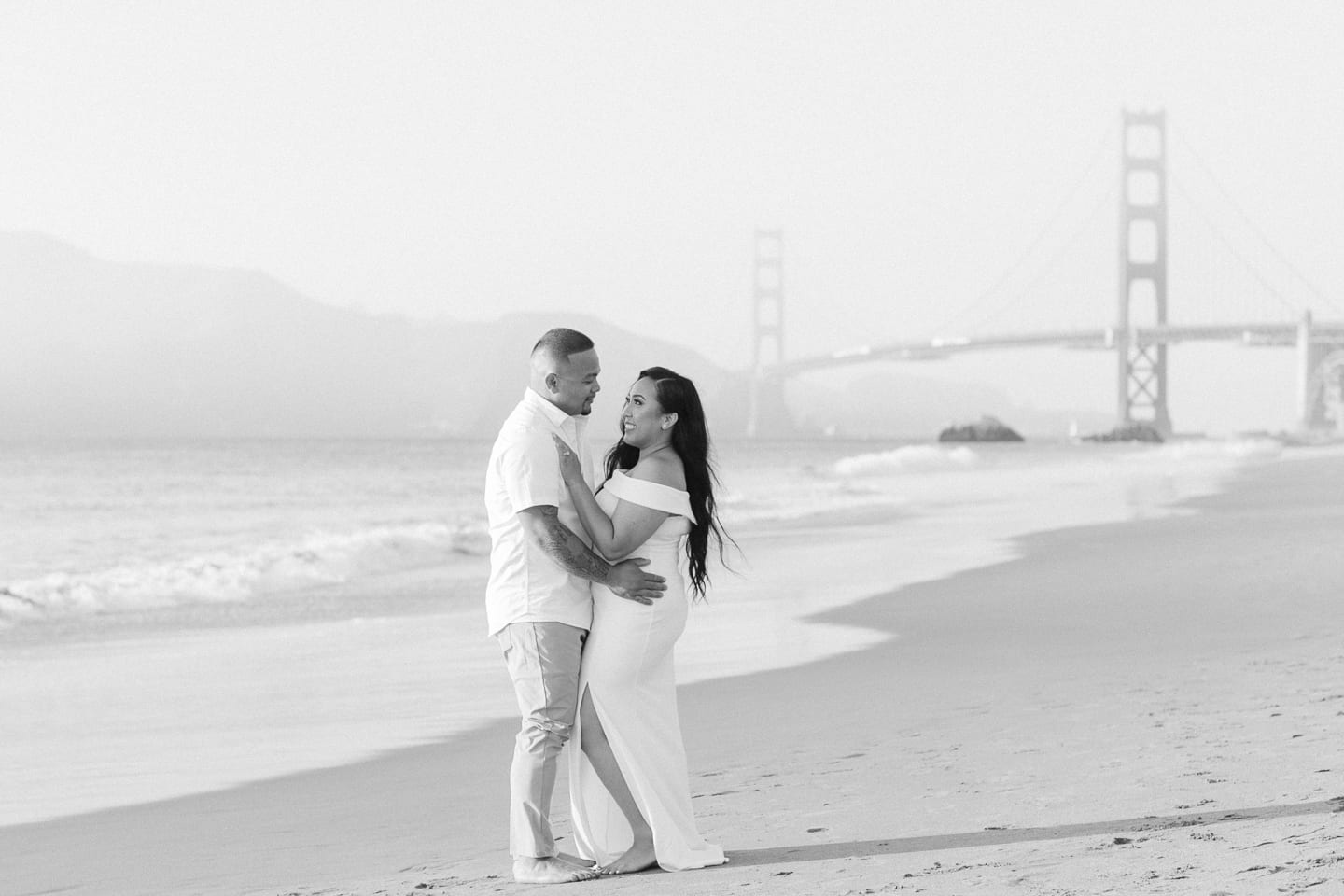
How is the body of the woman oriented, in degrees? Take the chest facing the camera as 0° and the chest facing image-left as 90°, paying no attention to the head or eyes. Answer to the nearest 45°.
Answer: approximately 90°

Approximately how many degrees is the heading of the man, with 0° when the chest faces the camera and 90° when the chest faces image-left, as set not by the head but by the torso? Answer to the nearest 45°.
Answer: approximately 270°

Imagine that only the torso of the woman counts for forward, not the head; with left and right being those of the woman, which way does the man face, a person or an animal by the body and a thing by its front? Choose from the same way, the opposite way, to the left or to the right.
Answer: the opposite way

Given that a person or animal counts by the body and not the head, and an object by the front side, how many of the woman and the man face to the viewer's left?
1
